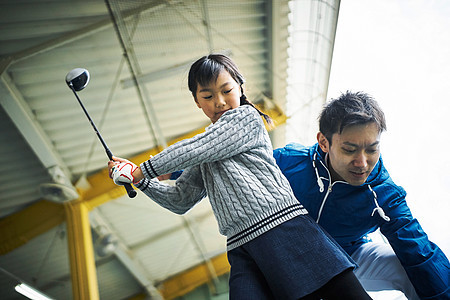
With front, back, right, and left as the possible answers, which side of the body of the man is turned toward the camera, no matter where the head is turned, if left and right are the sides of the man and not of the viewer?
front

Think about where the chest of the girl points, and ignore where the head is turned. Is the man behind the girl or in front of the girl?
behind

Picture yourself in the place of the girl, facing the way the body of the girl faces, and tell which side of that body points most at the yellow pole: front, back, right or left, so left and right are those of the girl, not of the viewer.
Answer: right

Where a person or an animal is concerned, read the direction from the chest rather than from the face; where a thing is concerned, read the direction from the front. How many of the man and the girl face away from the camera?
0

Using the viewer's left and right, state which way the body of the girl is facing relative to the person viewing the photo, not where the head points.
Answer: facing the viewer and to the left of the viewer

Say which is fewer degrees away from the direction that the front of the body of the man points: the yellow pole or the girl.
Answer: the girl

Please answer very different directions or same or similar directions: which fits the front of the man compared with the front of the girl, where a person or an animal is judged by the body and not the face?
same or similar directions

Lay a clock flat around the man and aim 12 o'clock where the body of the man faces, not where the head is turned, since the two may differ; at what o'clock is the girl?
The girl is roughly at 1 o'clock from the man.

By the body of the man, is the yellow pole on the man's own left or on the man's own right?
on the man's own right
